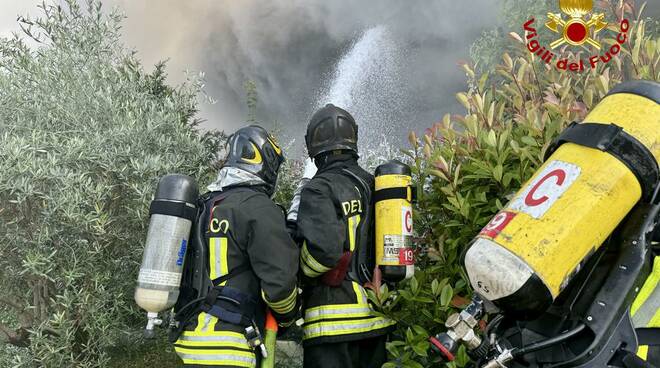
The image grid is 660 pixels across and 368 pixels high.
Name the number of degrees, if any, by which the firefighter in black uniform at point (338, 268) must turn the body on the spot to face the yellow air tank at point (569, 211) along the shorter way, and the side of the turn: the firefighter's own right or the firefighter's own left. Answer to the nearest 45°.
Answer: approximately 180°

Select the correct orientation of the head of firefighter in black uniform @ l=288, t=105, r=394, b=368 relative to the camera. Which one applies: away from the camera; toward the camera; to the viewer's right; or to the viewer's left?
away from the camera

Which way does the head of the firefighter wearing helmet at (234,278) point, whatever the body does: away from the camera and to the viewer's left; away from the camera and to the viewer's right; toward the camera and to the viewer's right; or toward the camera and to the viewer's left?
away from the camera and to the viewer's right

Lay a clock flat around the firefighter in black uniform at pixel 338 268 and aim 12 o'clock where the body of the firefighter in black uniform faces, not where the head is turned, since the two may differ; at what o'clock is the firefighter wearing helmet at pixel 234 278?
The firefighter wearing helmet is roughly at 10 o'clock from the firefighter in black uniform.

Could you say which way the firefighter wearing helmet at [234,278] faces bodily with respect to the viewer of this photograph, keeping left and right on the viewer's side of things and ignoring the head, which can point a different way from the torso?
facing away from the viewer and to the right of the viewer

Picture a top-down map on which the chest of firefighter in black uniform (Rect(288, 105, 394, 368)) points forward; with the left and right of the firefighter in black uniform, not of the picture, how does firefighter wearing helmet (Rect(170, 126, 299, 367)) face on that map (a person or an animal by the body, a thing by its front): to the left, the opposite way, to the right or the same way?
to the right

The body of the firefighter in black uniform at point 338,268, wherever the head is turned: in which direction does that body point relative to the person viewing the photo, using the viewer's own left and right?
facing away from the viewer and to the left of the viewer
